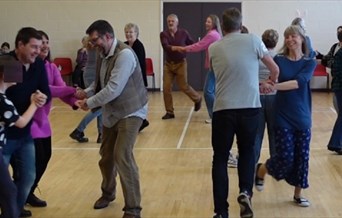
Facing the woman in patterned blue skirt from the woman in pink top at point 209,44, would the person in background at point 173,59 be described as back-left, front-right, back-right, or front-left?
back-right

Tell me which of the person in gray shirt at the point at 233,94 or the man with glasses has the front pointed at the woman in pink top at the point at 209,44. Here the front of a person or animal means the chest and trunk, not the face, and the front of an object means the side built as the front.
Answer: the person in gray shirt

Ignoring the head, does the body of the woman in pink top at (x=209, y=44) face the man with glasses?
no

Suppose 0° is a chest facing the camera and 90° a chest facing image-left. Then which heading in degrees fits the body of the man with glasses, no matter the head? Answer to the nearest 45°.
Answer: approximately 45°

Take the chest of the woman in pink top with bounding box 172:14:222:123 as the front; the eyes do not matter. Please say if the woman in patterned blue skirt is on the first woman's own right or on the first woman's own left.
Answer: on the first woman's own left

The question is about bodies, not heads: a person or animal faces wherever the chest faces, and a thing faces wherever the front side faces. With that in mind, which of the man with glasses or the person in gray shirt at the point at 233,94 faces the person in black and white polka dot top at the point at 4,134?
the man with glasses

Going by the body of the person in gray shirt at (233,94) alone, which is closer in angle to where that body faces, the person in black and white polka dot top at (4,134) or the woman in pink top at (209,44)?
the woman in pink top

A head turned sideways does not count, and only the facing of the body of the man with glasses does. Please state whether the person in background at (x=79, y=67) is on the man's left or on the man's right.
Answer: on the man's right

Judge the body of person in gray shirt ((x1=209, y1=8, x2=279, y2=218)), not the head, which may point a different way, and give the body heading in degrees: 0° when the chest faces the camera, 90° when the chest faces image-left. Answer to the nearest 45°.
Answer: approximately 180°

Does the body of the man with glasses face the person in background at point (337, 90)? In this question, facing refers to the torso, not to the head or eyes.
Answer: no

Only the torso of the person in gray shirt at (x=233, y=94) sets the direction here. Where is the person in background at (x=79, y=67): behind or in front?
in front

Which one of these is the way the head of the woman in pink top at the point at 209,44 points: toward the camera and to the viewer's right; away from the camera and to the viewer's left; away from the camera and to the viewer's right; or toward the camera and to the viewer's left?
toward the camera and to the viewer's left

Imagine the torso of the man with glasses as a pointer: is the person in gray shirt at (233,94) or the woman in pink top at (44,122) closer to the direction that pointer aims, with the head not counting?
the woman in pink top

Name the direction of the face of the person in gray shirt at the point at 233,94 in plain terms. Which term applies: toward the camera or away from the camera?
away from the camera

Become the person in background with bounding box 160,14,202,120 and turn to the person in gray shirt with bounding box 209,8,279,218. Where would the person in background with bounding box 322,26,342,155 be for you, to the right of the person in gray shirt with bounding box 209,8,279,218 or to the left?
left

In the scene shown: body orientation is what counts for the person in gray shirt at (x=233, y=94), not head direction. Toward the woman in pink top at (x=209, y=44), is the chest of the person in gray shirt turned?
yes

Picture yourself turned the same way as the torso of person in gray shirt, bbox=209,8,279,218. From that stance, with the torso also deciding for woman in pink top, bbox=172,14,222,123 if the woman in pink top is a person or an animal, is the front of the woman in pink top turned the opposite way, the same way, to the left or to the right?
to the left

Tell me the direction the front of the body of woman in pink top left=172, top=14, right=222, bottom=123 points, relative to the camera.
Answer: to the viewer's left

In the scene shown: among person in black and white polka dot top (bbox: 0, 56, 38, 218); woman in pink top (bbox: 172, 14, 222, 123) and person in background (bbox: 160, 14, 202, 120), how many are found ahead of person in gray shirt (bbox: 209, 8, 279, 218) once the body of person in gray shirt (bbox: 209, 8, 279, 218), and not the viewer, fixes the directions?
2
